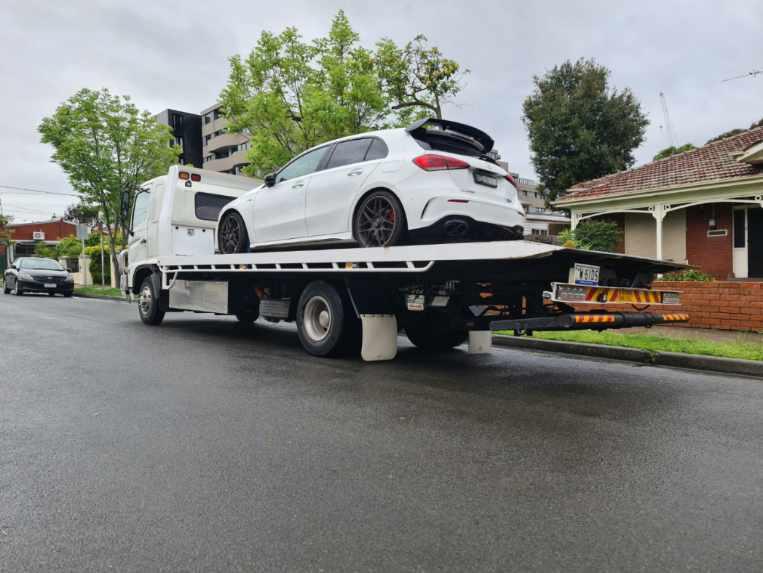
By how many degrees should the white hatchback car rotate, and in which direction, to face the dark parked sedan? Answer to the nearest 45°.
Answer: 0° — it already faces it

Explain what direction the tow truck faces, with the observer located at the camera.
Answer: facing away from the viewer and to the left of the viewer

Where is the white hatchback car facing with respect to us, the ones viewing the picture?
facing away from the viewer and to the left of the viewer

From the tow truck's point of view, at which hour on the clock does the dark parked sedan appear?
The dark parked sedan is roughly at 12 o'clock from the tow truck.

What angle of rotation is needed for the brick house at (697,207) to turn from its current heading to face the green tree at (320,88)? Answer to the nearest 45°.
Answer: approximately 45° to its right

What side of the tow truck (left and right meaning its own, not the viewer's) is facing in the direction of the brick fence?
right

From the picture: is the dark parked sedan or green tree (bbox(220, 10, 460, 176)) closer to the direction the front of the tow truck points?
the dark parked sedan

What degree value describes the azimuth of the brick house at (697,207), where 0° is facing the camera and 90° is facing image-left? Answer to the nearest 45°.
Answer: approximately 45°

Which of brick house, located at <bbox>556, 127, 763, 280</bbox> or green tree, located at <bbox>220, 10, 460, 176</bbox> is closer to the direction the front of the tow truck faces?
the green tree

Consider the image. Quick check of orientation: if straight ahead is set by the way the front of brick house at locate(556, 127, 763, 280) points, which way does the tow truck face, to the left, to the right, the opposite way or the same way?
to the right

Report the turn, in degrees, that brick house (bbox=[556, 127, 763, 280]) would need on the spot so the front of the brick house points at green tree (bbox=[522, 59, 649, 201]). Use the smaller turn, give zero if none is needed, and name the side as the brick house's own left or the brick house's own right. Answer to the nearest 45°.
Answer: approximately 135° to the brick house's own right

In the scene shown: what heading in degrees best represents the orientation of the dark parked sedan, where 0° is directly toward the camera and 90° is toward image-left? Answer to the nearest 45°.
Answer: approximately 315°
